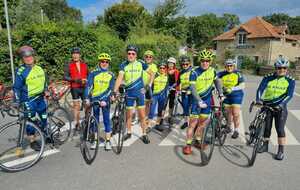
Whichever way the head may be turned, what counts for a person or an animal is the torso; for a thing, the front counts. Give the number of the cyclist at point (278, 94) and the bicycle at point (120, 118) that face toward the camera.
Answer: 2

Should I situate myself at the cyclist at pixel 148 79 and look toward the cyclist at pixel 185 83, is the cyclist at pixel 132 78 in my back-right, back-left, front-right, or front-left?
back-right

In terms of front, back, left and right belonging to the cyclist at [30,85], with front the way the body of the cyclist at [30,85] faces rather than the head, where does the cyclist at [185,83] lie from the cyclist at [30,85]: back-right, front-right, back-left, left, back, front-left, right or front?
front-left

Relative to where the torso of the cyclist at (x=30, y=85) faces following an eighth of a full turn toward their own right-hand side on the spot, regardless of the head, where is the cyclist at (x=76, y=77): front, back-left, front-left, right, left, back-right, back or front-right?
back-left

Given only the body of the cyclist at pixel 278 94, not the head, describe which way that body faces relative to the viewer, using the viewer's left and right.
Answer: facing the viewer

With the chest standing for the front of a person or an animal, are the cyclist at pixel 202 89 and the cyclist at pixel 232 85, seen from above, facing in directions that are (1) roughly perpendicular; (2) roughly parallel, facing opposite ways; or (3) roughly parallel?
roughly parallel

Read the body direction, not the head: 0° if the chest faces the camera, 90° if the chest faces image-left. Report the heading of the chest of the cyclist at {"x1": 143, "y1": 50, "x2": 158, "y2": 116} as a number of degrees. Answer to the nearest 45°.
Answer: approximately 0°

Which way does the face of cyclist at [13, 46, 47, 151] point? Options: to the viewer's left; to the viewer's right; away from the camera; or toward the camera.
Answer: toward the camera

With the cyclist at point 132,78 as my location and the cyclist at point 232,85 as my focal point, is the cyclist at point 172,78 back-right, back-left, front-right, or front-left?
front-left

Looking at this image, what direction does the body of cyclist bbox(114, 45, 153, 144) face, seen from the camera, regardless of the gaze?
toward the camera

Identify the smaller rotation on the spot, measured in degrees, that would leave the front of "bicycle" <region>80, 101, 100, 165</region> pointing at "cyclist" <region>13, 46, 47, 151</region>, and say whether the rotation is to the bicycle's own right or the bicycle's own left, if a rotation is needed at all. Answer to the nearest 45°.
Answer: approximately 90° to the bicycle's own right

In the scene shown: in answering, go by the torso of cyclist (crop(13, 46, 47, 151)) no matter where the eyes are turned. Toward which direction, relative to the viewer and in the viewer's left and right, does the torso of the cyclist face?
facing the viewer and to the right of the viewer

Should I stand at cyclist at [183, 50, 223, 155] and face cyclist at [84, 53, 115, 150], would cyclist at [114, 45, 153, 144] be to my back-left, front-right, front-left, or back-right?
front-right

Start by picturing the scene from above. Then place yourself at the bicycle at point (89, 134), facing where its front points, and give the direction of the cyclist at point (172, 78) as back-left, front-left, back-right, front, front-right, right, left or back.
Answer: back-left

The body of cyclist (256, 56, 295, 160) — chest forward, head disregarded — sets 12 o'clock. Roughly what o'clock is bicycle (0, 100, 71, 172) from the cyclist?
The bicycle is roughly at 2 o'clock from the cyclist.
